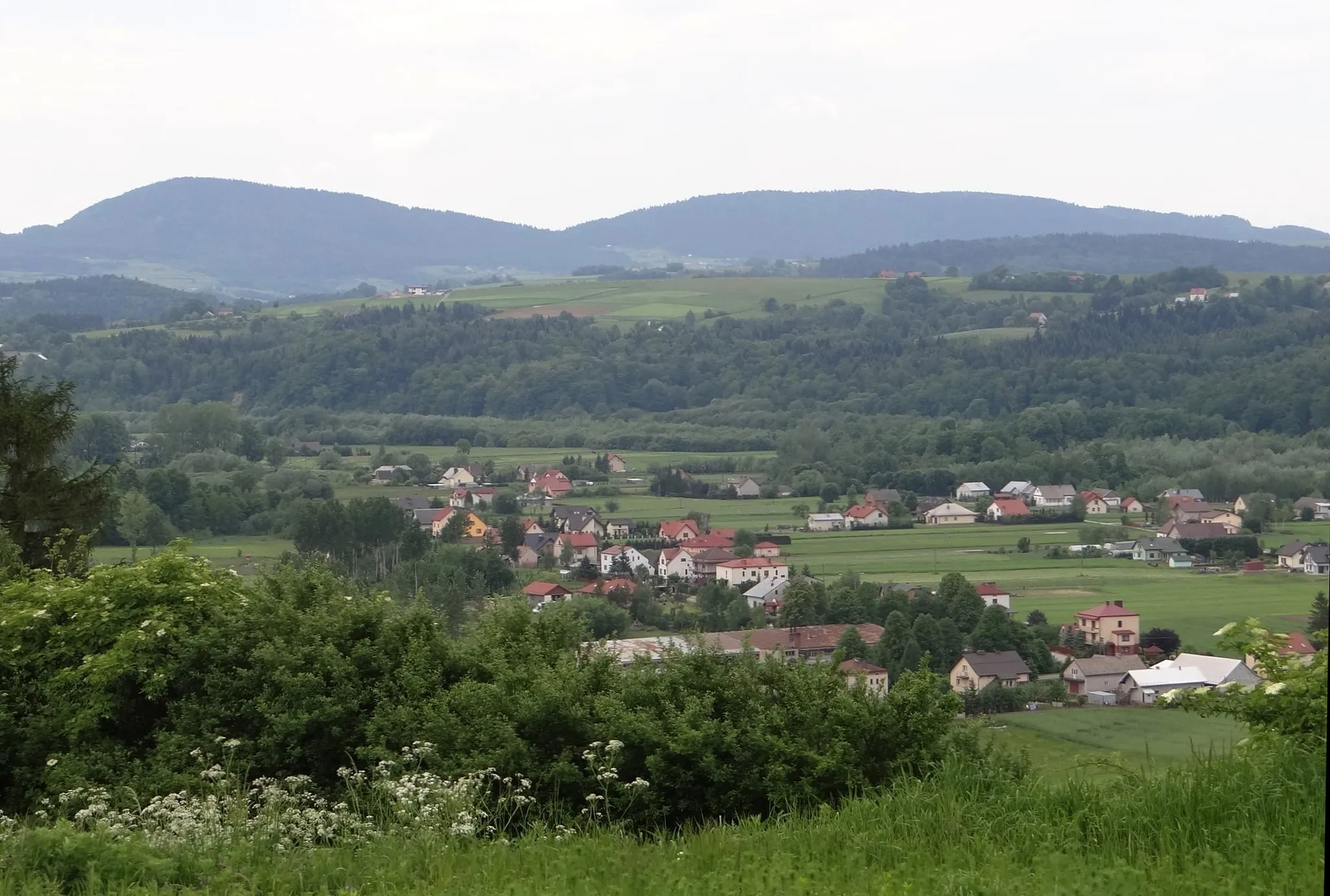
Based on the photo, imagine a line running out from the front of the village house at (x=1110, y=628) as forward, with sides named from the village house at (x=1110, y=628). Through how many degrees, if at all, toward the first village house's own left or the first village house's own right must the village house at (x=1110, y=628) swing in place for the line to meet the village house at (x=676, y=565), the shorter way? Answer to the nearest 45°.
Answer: approximately 90° to the first village house's own right

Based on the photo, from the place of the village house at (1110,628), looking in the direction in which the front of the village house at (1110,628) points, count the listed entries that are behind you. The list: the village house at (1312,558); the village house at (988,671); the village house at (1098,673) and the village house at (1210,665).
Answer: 1

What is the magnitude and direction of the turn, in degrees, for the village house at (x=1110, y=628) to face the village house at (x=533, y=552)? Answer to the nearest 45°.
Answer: approximately 90° to its right

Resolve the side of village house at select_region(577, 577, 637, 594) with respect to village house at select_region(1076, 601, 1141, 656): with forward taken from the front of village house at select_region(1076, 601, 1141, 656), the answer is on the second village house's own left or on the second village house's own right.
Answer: on the second village house's own right

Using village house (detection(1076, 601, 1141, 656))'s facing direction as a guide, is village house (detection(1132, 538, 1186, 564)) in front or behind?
behind

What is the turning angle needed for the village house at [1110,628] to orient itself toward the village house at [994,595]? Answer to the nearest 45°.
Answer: approximately 90° to its right

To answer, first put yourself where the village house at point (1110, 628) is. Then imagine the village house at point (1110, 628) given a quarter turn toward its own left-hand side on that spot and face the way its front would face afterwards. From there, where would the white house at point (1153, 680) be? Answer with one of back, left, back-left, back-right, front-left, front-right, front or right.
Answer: front-right

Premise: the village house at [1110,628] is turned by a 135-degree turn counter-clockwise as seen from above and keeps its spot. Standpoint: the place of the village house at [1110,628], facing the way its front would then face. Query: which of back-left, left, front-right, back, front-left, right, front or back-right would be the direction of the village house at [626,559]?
back-left

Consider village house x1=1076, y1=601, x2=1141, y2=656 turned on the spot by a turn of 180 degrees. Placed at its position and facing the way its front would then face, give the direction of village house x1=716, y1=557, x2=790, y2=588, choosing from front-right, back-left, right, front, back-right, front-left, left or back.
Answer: left

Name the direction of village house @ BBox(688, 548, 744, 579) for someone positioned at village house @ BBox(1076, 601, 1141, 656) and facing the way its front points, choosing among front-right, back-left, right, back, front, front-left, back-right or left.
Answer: right

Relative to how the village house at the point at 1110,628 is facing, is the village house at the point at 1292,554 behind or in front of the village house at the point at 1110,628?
behind
